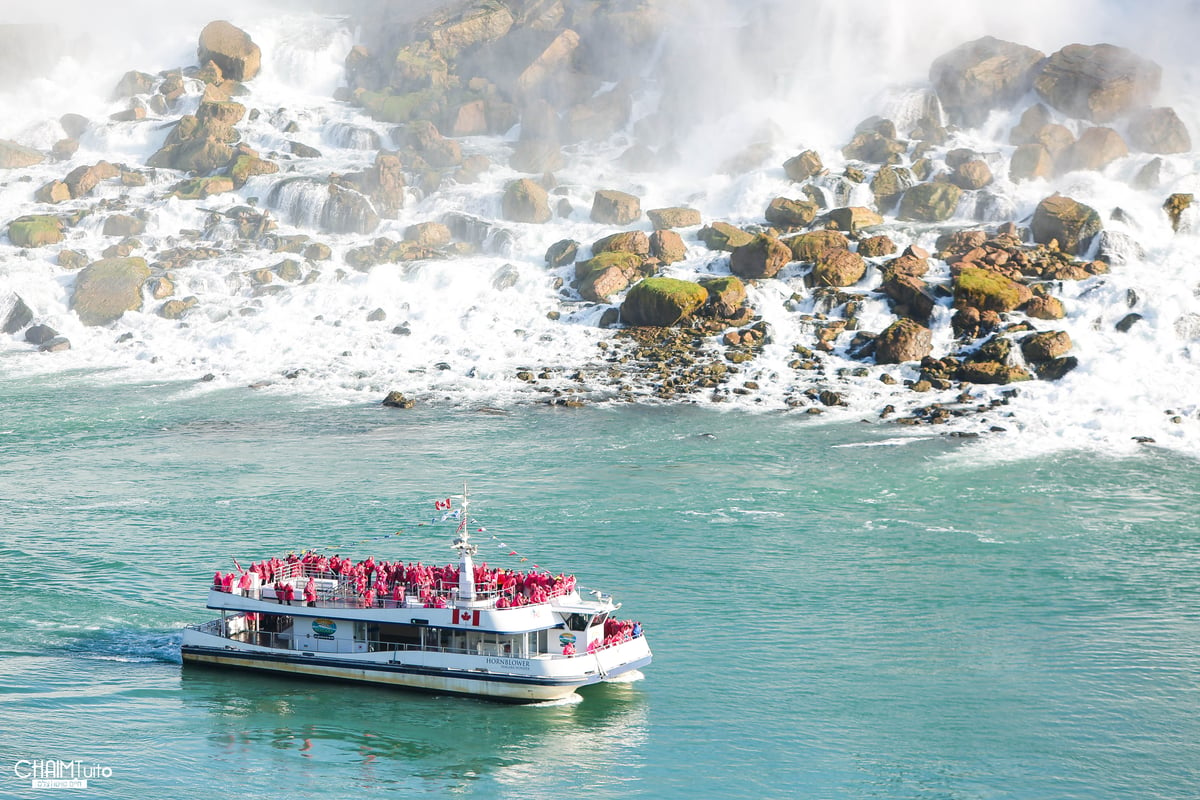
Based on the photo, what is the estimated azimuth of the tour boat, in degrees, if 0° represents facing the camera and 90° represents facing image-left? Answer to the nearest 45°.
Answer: approximately 315°
